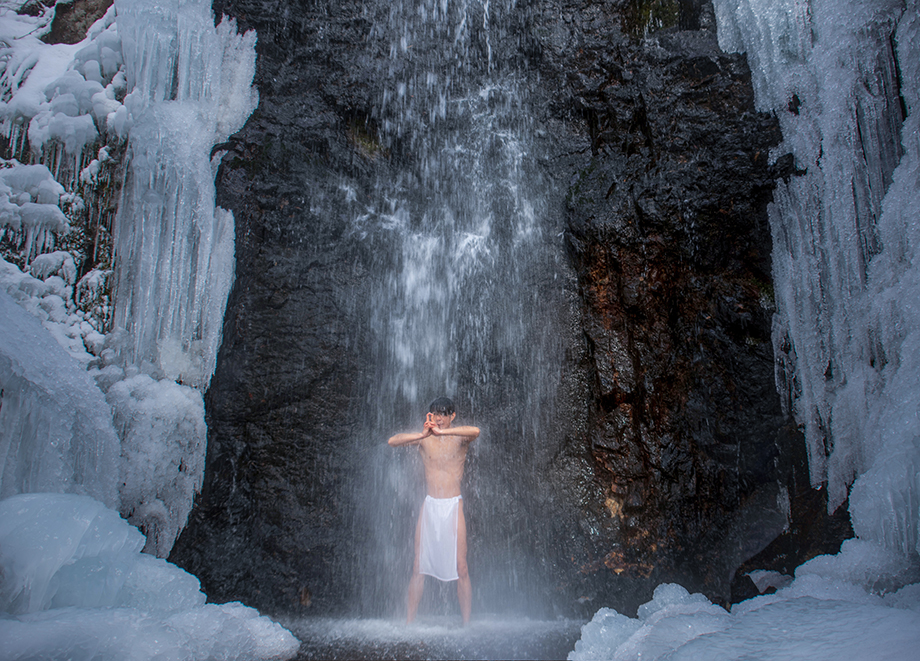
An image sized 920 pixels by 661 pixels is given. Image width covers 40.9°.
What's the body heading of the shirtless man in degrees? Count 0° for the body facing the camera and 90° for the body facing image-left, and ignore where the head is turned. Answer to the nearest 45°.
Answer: approximately 0°

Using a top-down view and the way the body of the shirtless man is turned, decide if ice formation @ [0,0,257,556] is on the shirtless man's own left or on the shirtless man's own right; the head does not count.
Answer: on the shirtless man's own right

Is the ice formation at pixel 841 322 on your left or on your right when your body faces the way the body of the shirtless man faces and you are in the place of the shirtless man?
on your left

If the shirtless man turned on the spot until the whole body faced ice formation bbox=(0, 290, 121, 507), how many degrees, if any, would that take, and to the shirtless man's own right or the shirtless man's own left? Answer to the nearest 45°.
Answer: approximately 90° to the shirtless man's own right
